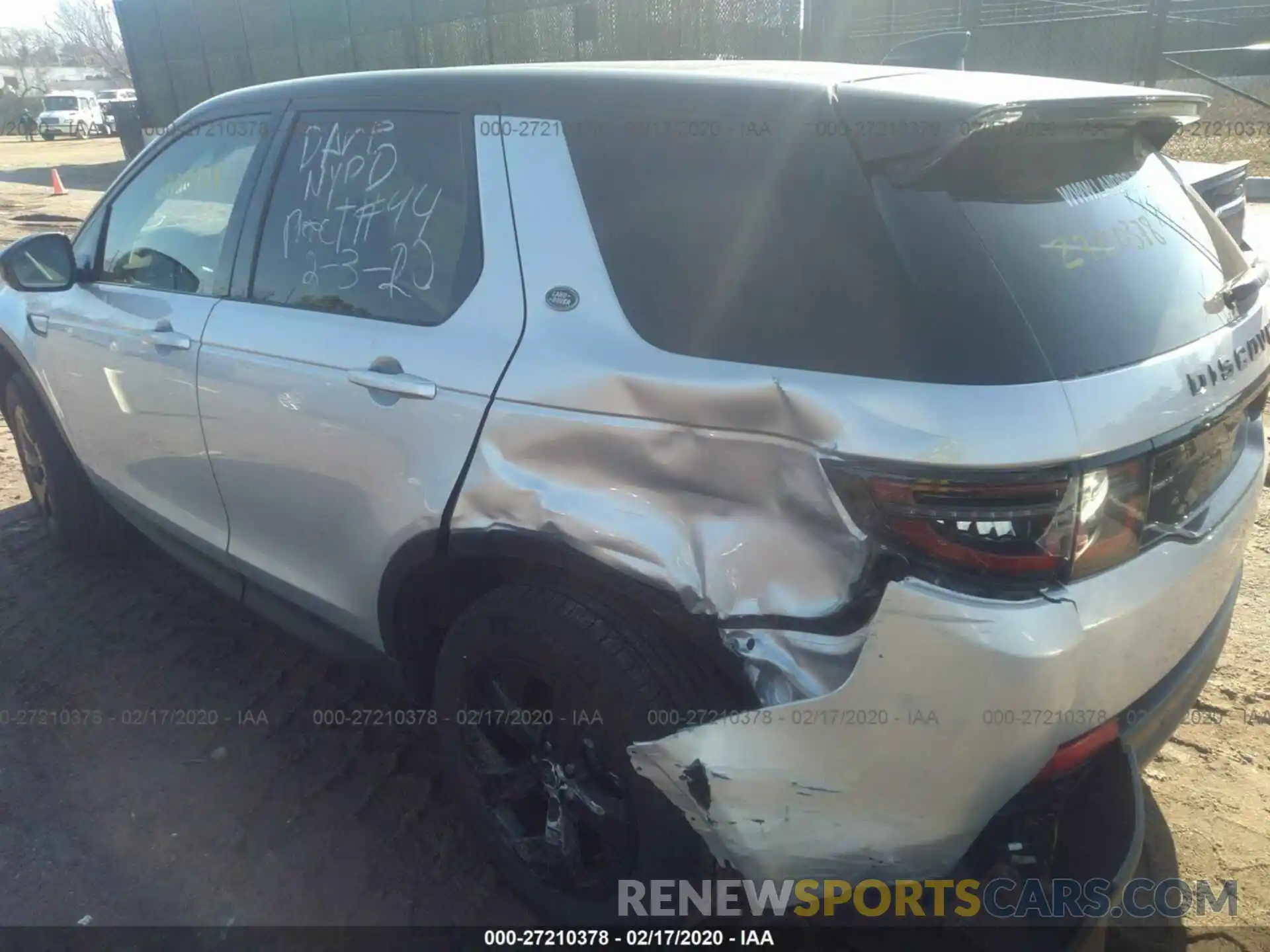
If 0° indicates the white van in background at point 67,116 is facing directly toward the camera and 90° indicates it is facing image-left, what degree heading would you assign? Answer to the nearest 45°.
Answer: approximately 45°

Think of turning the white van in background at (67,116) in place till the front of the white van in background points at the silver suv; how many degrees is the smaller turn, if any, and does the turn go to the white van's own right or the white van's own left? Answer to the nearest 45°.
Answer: approximately 45° to the white van's own left

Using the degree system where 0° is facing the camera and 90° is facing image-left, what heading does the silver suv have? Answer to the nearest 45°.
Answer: approximately 135°

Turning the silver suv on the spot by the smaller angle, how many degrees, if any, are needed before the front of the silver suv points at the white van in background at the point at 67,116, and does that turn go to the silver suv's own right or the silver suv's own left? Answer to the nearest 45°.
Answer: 0° — it already faces it
